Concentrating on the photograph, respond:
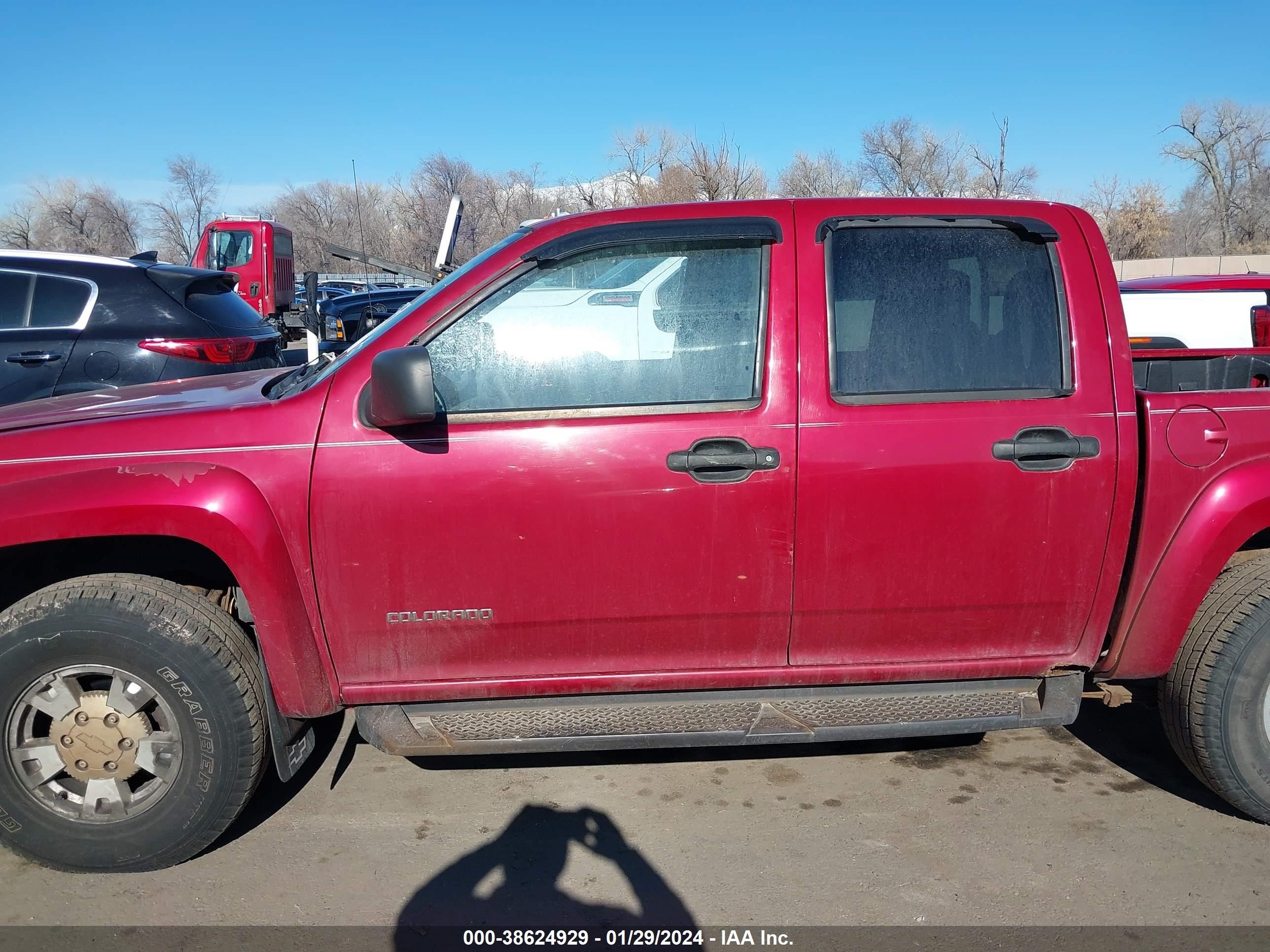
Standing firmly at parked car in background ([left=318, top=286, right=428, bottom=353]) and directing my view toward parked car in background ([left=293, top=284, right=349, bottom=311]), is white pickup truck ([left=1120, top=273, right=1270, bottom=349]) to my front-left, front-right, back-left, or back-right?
back-right

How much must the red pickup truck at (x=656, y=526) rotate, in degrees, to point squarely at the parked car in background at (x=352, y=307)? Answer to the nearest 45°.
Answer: approximately 90° to its right

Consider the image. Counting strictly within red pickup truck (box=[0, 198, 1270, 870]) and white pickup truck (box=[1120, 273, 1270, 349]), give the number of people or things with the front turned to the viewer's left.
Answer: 2

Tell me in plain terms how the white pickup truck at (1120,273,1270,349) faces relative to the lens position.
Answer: facing to the left of the viewer

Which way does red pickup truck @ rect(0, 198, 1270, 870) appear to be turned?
to the viewer's left

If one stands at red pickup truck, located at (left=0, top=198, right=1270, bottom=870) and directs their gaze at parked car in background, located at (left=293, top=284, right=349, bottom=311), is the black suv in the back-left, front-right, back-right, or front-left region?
front-left

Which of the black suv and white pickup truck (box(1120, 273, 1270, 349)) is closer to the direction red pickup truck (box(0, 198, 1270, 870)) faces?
the black suv

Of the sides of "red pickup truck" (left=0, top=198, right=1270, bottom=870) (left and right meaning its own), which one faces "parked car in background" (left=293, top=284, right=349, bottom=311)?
right

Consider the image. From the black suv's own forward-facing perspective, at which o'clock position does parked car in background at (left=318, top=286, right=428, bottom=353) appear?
The parked car in background is roughly at 2 o'clock from the black suv.

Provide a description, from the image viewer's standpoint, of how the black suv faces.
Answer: facing away from the viewer and to the left of the viewer
